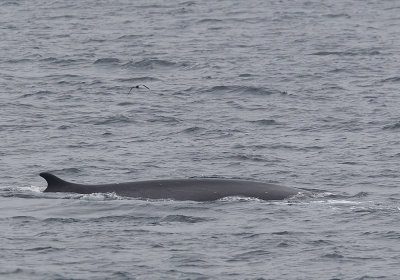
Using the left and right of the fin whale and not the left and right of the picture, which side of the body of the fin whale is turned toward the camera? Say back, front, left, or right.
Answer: right
